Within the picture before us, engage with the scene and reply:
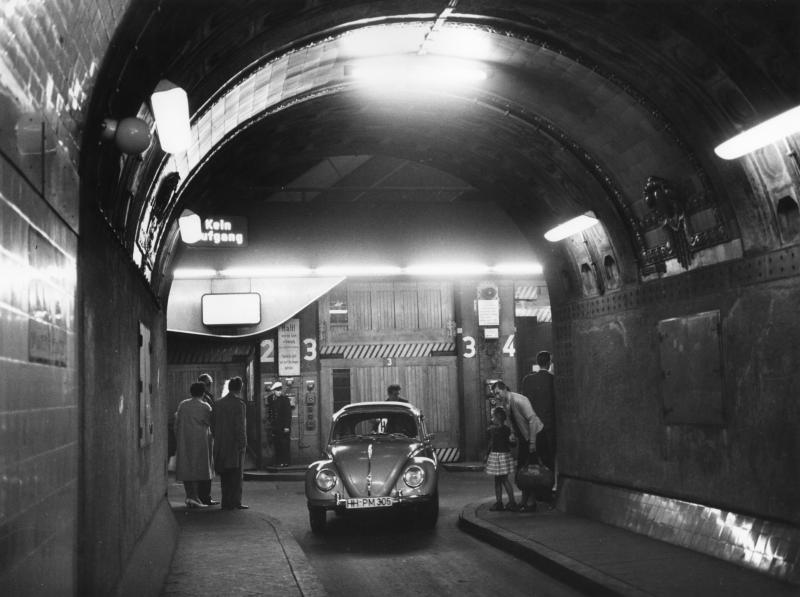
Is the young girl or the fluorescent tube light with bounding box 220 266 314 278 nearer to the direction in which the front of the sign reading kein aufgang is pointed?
the young girl

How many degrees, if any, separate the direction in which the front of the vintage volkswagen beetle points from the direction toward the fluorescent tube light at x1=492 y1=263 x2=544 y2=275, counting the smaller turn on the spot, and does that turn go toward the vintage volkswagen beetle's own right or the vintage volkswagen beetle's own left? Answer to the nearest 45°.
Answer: approximately 180°

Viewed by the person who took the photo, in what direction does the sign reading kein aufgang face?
facing the viewer

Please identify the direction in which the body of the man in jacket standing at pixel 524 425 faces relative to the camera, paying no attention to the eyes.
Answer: to the viewer's left

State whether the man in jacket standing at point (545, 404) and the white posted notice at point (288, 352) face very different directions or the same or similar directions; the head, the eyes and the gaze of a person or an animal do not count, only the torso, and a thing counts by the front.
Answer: very different directions

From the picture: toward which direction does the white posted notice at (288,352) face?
toward the camera

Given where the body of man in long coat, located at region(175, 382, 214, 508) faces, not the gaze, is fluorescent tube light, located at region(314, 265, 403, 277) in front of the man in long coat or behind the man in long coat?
in front

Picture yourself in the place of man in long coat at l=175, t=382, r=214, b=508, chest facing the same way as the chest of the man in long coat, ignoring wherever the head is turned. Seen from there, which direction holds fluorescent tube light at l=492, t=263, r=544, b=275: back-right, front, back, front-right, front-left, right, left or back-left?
front

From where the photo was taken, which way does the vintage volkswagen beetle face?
toward the camera

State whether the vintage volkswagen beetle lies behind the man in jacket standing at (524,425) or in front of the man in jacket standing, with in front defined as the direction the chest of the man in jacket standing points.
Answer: in front
